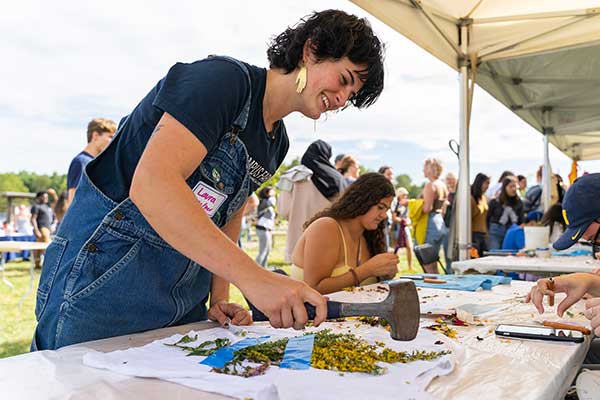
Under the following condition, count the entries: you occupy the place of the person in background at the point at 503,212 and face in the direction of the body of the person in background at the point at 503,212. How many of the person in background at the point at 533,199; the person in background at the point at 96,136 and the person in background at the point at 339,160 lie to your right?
2

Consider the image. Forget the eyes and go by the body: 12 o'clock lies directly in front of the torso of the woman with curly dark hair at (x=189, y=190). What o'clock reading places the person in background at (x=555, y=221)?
The person in background is roughly at 9 o'clock from the woman with curly dark hair.

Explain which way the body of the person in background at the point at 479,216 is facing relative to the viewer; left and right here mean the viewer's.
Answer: facing the viewer and to the right of the viewer

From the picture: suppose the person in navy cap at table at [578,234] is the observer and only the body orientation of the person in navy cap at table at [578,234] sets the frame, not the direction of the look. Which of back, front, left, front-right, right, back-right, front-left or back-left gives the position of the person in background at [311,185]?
front-right

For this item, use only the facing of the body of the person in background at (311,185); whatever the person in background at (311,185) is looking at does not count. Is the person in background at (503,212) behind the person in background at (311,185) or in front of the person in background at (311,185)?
in front

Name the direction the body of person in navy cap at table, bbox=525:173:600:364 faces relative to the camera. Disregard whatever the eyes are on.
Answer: to the viewer's left

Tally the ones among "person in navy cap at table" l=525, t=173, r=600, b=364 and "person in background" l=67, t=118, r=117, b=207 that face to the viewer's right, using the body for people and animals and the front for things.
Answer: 1

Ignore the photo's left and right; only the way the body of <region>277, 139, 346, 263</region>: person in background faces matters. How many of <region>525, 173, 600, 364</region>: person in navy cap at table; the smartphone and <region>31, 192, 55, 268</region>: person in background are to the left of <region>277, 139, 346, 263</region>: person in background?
1

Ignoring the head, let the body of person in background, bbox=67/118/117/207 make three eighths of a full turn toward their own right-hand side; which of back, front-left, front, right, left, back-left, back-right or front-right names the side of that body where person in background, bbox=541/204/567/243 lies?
back-left

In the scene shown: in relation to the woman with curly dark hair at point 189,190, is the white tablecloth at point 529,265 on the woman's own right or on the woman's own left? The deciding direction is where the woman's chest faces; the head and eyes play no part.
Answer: on the woman's own left

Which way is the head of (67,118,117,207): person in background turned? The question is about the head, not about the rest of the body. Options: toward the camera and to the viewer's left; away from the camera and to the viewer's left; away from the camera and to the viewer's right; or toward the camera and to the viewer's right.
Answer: toward the camera and to the viewer's right

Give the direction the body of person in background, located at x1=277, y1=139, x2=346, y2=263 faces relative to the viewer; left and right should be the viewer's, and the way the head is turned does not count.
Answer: facing away from the viewer and to the right of the viewer

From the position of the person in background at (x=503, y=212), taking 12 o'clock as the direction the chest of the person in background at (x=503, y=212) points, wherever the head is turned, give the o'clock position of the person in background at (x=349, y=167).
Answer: the person in background at (x=349, y=167) is roughly at 3 o'clock from the person in background at (x=503, y=212).

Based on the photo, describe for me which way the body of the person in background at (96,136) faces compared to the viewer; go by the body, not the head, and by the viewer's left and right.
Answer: facing to the right of the viewer

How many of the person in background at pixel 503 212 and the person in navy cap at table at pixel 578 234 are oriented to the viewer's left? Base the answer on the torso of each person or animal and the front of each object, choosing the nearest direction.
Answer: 1
